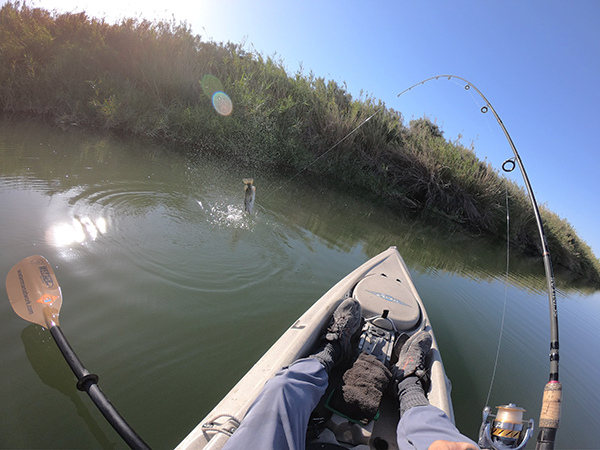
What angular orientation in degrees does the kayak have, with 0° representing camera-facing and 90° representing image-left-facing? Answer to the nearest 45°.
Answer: approximately 180°
